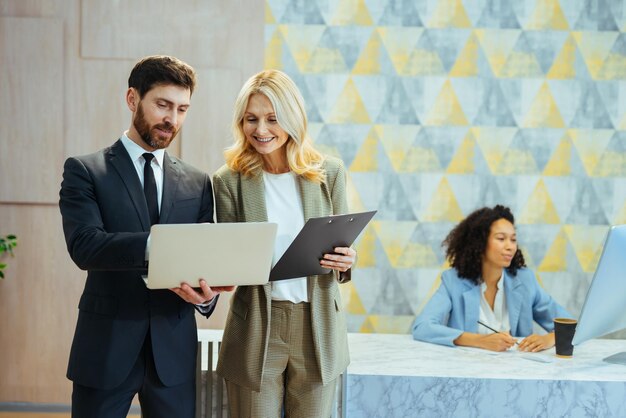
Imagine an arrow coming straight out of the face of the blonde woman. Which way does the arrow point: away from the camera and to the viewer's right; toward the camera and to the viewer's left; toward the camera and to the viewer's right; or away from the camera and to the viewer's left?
toward the camera and to the viewer's left

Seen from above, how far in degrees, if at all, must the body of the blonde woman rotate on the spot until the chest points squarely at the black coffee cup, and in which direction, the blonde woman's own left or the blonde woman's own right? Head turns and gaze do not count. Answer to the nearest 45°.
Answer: approximately 135° to the blonde woman's own left

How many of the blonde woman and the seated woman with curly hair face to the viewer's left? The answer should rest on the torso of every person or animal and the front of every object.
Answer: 0

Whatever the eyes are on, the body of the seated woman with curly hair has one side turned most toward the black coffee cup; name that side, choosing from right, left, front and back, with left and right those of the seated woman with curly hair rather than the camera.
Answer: front

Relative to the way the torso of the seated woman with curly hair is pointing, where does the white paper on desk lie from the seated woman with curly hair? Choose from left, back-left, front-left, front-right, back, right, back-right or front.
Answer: front-right

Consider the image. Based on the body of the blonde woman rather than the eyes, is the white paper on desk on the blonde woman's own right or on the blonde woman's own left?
on the blonde woman's own left

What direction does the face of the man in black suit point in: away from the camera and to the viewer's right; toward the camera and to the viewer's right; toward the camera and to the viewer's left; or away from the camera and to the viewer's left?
toward the camera and to the viewer's right

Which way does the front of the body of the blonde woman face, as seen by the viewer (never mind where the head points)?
toward the camera

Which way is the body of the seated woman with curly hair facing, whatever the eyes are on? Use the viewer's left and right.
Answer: facing the viewer and to the right of the viewer

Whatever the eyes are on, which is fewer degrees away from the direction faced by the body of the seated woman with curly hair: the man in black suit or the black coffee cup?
the black coffee cup
